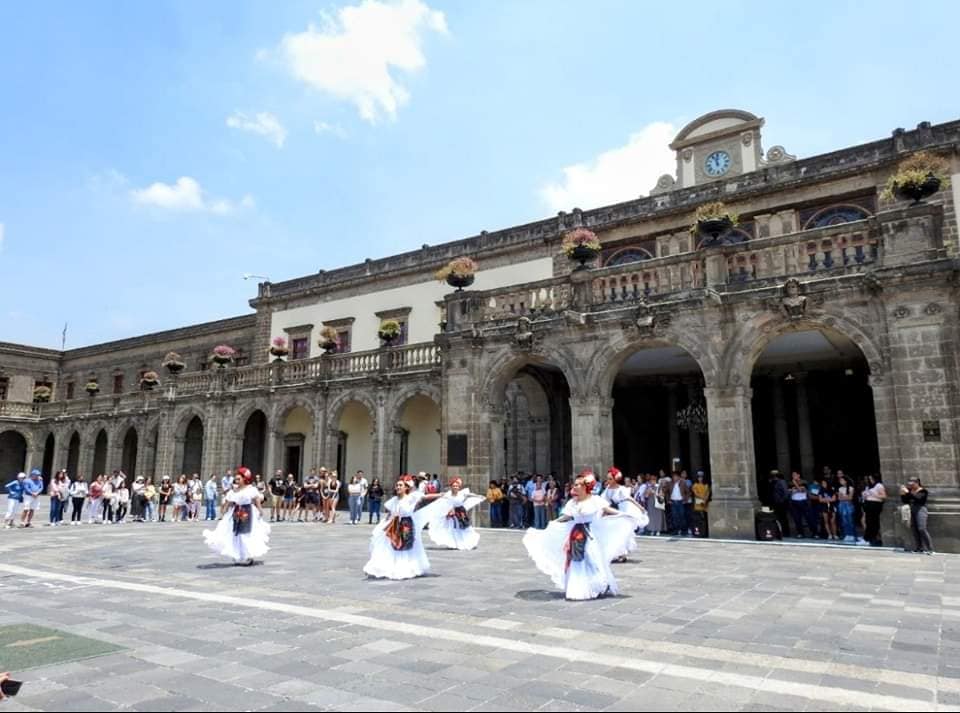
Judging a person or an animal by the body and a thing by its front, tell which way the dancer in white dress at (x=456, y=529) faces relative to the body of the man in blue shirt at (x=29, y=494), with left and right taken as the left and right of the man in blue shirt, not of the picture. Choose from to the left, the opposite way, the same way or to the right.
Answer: to the right

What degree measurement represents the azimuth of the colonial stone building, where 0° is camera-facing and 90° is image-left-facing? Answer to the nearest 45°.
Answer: approximately 45°

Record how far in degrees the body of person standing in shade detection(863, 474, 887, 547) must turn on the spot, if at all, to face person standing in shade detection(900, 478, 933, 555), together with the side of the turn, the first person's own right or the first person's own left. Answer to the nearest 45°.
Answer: approximately 90° to the first person's own left

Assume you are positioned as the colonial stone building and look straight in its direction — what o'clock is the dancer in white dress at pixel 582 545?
The dancer in white dress is roughly at 11 o'clock from the colonial stone building.

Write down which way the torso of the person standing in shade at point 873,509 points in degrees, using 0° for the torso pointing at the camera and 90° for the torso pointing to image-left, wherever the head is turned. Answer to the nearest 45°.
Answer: approximately 45°

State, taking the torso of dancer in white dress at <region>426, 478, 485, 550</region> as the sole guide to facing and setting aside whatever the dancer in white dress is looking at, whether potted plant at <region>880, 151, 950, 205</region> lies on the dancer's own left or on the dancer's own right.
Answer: on the dancer's own left

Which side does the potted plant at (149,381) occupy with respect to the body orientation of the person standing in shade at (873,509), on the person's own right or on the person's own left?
on the person's own right

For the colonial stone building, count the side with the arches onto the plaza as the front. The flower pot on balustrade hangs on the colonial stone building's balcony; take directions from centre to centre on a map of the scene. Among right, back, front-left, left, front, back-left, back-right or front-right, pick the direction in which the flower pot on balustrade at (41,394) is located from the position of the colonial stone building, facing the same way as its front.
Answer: right

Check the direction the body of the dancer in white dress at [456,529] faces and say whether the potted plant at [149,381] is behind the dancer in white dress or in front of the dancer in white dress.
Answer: behind

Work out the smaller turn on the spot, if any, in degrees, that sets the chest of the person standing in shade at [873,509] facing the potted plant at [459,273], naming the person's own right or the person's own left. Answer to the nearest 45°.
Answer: approximately 45° to the person's own right

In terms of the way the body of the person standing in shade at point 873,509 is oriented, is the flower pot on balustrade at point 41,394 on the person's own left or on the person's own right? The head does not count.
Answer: on the person's own right
